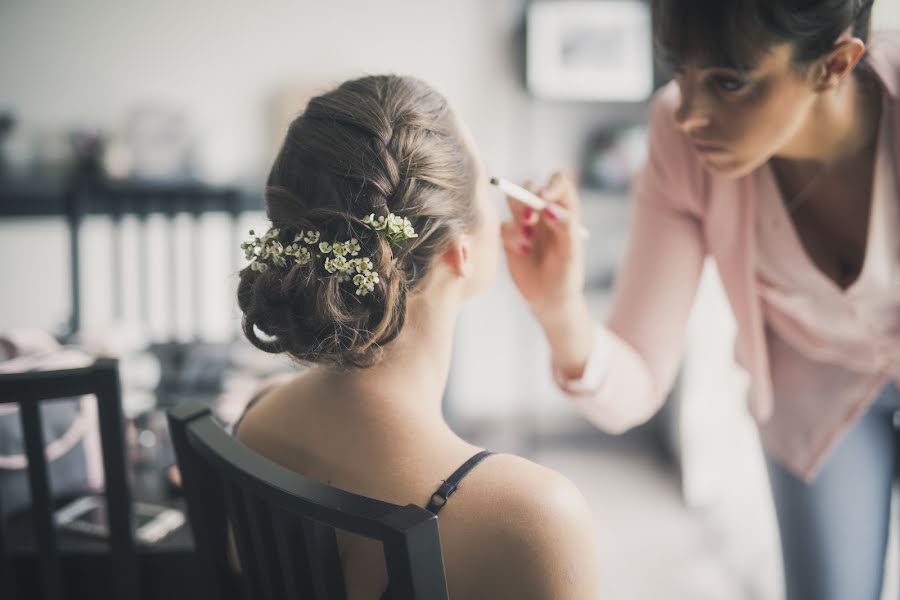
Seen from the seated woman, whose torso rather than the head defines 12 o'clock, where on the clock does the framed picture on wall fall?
The framed picture on wall is roughly at 11 o'clock from the seated woman.

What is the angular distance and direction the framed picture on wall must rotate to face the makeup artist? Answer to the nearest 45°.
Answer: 0° — it already faces them

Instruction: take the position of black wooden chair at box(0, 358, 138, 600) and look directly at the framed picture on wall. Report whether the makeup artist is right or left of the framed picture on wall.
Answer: right

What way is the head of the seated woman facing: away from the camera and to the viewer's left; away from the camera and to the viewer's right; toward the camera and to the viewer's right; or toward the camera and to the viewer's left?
away from the camera and to the viewer's right

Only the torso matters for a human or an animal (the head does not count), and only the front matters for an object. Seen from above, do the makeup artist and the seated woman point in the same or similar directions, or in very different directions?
very different directions

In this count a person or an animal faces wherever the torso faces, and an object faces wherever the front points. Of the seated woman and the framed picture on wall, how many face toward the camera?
1

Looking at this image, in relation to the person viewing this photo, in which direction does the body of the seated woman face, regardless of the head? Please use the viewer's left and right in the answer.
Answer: facing away from the viewer and to the right of the viewer
